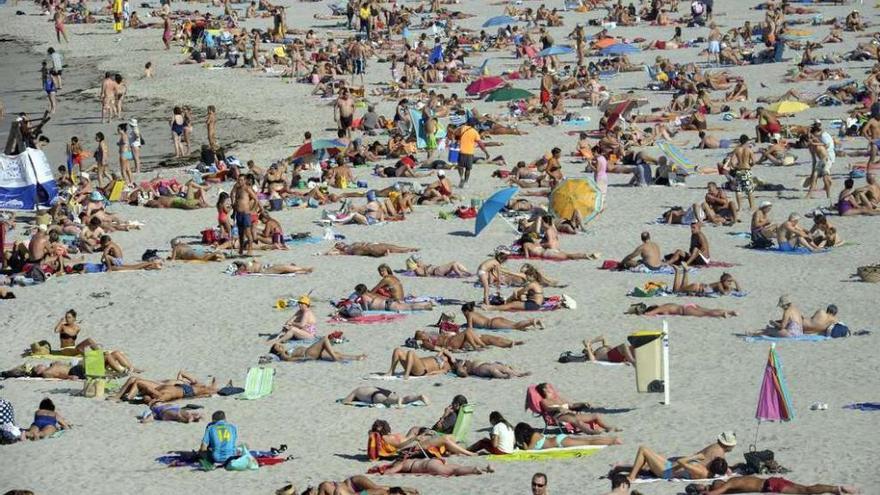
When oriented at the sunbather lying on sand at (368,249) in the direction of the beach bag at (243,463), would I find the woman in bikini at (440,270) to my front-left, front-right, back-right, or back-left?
front-left

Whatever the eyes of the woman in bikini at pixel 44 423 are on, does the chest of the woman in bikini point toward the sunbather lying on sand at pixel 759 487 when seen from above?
no

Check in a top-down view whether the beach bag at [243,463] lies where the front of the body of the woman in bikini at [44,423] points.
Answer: no

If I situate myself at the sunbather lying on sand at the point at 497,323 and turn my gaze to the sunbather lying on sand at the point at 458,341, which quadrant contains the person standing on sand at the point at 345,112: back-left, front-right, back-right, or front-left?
back-right
